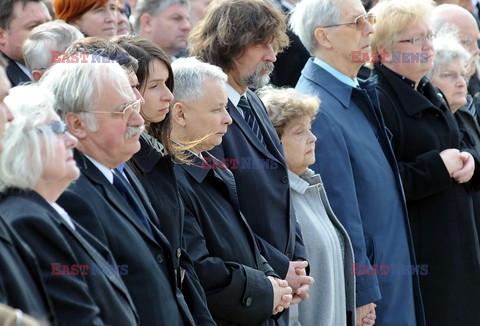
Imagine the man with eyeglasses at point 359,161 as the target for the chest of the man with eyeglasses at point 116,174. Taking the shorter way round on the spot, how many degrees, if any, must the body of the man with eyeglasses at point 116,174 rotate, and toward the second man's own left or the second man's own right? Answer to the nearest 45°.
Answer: approximately 90° to the second man's own left

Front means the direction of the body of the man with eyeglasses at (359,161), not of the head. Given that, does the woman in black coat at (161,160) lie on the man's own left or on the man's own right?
on the man's own right

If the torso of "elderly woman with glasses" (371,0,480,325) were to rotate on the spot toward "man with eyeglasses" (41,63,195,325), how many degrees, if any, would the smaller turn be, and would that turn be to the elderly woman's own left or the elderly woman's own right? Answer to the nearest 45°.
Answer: approximately 90° to the elderly woman's own right

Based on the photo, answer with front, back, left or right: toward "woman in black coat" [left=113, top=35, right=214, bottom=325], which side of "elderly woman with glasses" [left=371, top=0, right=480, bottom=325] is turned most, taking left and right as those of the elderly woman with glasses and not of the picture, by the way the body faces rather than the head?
right
